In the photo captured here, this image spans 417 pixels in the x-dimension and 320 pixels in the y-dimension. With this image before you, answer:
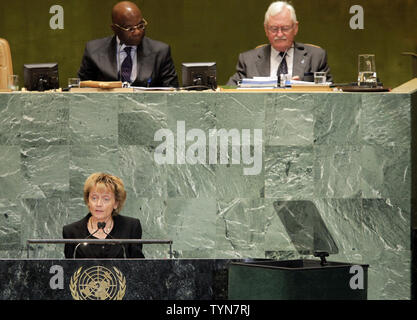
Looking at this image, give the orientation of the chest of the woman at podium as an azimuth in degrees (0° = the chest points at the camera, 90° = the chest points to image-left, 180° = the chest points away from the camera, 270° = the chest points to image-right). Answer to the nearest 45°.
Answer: approximately 0°

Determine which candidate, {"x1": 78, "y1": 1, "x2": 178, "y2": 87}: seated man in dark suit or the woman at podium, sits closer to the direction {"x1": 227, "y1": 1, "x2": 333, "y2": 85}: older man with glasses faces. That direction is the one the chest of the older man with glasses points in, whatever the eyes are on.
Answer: the woman at podium

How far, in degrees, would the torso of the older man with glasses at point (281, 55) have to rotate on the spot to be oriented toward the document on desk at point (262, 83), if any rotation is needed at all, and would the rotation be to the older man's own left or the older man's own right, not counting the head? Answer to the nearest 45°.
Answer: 0° — they already face it

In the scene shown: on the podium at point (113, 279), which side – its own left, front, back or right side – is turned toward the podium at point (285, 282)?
left
